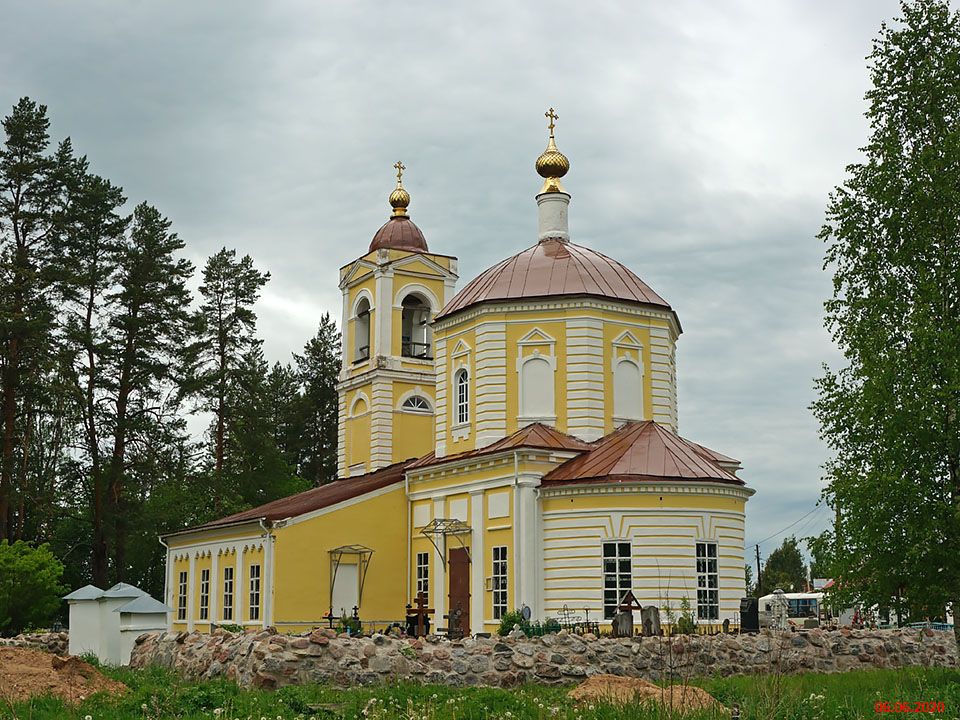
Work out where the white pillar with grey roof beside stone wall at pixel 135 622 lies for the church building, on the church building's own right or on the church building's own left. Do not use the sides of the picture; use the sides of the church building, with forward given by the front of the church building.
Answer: on the church building's own left

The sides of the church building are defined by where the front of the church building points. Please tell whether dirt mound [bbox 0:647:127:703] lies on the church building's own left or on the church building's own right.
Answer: on the church building's own left

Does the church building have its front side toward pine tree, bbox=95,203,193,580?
yes

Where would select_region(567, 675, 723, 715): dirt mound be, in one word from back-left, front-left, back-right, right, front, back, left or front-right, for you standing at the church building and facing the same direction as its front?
back-left

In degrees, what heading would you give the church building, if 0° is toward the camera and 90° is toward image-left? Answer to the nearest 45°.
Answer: approximately 135°

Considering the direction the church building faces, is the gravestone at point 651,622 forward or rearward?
rearward

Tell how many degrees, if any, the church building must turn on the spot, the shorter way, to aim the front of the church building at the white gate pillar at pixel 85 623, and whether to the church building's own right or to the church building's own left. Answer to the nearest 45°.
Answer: approximately 90° to the church building's own left

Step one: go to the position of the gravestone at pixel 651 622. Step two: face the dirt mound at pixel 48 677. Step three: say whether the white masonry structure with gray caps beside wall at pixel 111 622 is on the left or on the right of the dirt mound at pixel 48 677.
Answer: right

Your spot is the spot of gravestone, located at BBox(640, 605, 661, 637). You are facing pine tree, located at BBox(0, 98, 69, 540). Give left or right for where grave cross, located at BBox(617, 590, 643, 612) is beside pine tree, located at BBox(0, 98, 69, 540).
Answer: right
